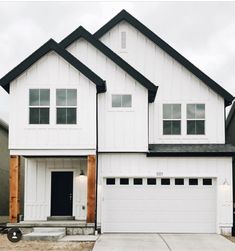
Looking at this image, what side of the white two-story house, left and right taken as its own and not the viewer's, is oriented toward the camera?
front
